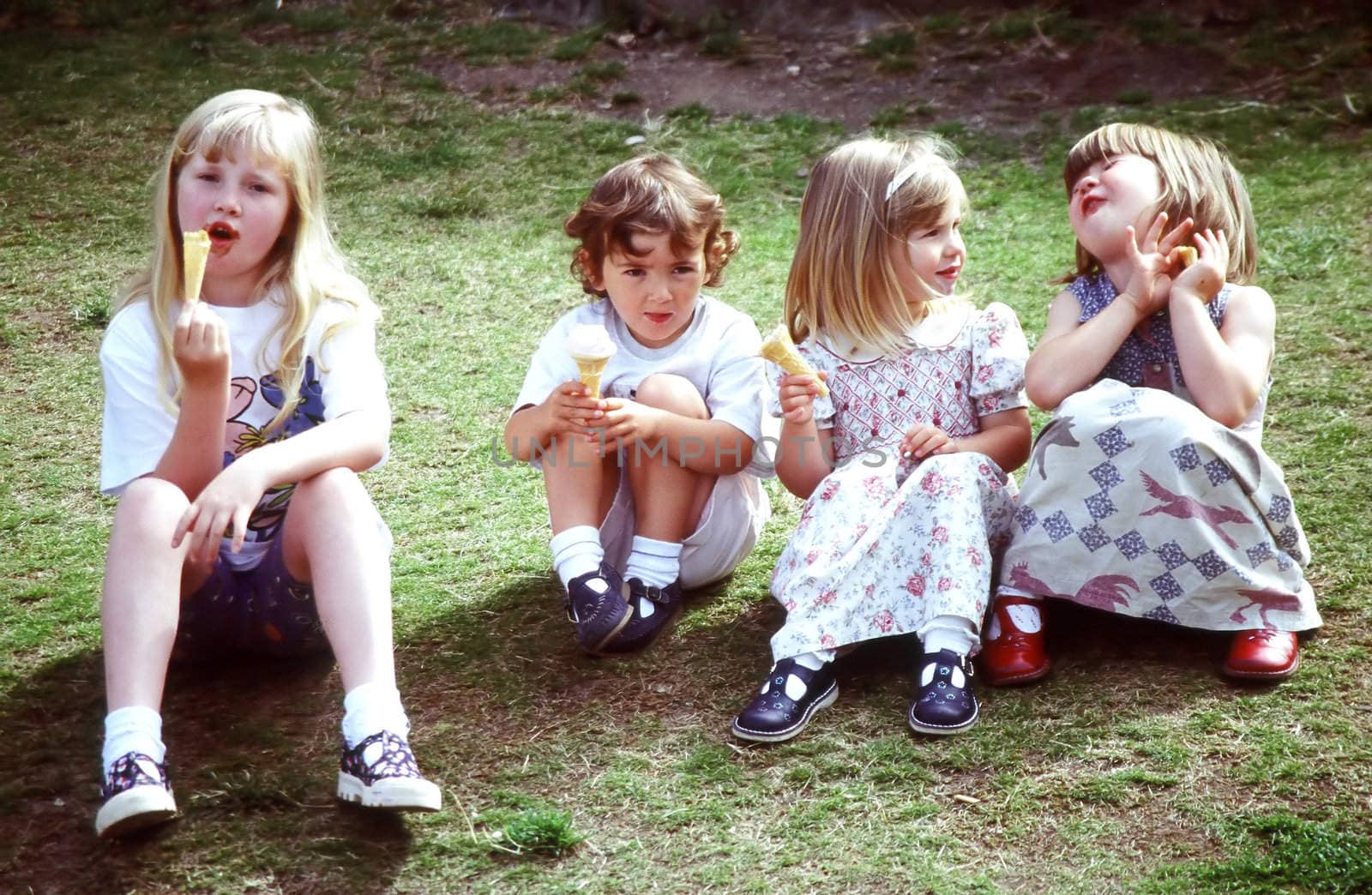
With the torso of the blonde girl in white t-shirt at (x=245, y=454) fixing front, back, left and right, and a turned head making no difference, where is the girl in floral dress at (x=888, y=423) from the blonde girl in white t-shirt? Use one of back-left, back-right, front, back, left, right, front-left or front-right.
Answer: left

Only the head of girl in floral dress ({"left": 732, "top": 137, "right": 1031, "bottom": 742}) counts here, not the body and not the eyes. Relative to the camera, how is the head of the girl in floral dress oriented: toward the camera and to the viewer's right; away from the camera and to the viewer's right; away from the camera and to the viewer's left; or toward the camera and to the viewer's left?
toward the camera and to the viewer's right

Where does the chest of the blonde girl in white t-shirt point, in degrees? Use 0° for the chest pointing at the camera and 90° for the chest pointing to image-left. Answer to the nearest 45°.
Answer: approximately 0°

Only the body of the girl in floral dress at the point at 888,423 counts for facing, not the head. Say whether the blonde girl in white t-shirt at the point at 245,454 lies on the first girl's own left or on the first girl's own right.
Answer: on the first girl's own right

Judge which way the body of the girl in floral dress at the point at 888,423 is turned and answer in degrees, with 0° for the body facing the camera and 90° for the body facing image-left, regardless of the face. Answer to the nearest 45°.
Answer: approximately 0°

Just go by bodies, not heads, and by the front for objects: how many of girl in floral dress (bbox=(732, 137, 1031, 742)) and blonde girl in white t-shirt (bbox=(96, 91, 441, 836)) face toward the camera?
2
